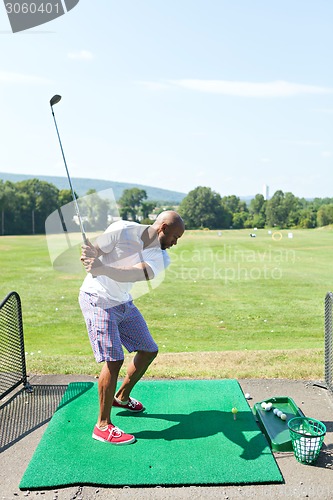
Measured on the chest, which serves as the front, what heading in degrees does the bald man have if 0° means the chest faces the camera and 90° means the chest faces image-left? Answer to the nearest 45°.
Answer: approximately 315°

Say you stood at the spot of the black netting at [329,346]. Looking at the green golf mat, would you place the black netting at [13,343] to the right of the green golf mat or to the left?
right

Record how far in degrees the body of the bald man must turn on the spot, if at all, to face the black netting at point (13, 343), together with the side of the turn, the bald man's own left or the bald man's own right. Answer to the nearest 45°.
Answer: approximately 180°

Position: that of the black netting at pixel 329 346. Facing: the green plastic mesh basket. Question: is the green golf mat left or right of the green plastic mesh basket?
right

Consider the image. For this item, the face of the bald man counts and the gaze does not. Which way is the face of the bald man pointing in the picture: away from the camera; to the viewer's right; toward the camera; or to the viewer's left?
to the viewer's right

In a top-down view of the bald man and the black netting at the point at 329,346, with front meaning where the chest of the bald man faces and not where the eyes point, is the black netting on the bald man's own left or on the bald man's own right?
on the bald man's own left
